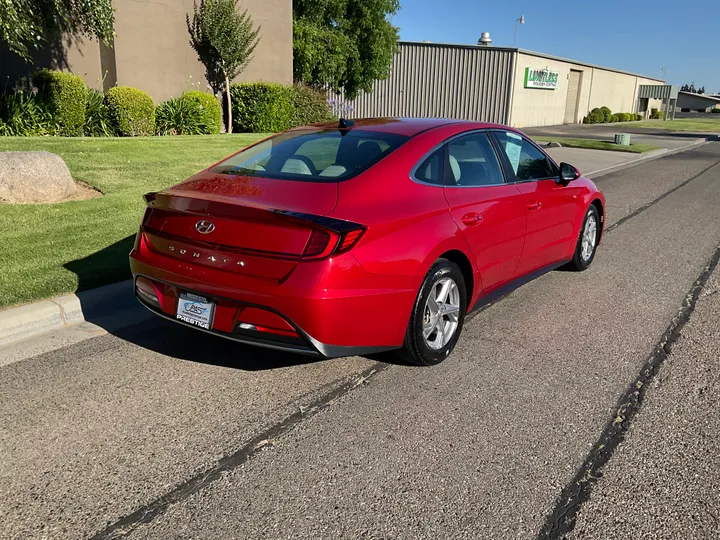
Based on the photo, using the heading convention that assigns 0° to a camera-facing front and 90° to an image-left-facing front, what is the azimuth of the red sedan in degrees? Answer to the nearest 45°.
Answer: approximately 225°

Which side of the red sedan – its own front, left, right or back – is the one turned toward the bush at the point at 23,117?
left

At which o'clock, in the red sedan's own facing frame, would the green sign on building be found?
The green sign on building is roughly at 11 o'clock from the red sedan.

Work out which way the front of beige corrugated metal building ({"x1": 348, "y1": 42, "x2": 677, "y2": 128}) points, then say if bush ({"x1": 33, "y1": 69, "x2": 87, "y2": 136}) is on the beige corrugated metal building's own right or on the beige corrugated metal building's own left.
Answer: on the beige corrugated metal building's own right

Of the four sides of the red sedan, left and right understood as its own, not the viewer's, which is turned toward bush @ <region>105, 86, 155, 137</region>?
left

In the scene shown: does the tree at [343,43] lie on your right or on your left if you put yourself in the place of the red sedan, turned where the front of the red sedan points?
on your left

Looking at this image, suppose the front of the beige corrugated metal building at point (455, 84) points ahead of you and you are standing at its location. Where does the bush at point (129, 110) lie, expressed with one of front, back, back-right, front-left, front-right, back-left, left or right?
front-right

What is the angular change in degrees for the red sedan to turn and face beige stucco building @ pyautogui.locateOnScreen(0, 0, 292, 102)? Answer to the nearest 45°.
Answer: approximately 90° to its left

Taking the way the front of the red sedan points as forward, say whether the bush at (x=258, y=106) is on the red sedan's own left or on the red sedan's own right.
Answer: on the red sedan's own left

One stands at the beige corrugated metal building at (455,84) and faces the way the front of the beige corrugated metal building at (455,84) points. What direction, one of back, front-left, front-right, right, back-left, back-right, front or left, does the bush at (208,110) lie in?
front-right
